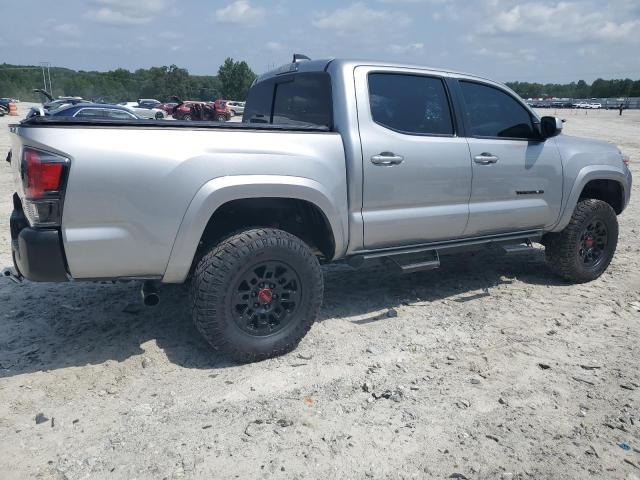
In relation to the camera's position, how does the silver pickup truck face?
facing away from the viewer and to the right of the viewer
